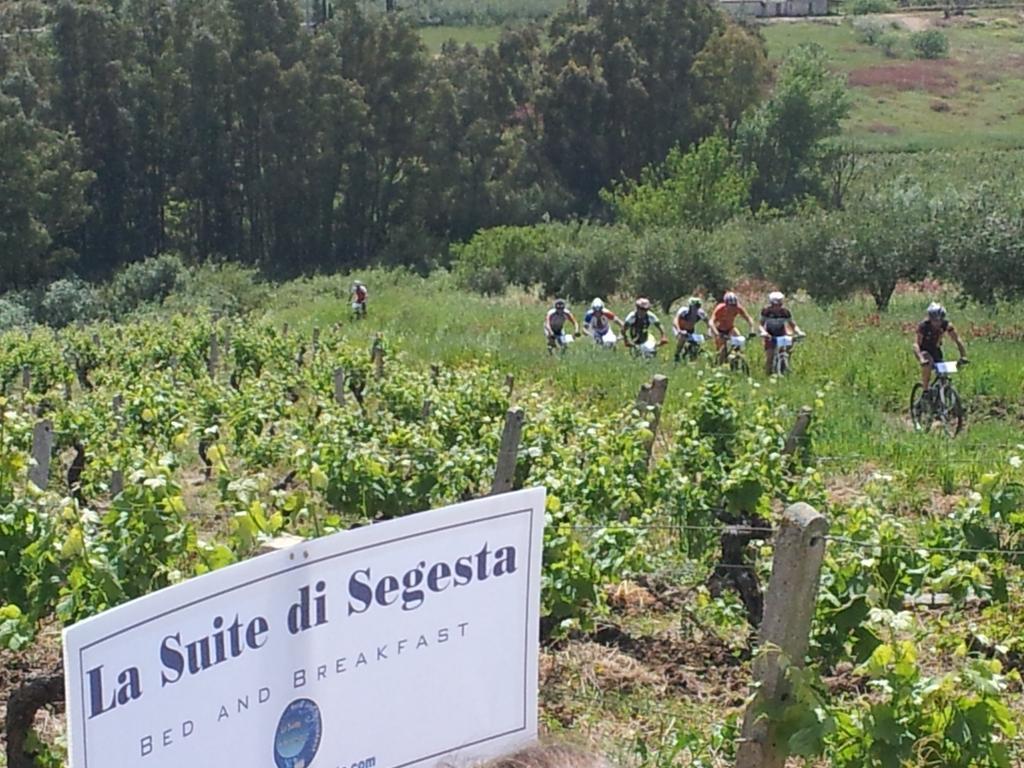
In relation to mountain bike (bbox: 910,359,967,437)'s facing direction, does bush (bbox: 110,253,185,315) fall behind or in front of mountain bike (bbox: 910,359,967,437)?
behind

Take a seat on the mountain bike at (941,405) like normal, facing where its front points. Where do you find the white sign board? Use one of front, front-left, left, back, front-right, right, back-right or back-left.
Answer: front-right

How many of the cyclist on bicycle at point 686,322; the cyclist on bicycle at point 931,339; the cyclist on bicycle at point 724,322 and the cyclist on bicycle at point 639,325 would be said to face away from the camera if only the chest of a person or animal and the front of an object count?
0

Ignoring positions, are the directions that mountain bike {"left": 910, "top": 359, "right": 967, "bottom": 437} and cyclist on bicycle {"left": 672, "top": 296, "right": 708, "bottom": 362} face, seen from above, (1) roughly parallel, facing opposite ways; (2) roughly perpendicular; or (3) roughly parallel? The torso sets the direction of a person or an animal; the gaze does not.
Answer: roughly parallel

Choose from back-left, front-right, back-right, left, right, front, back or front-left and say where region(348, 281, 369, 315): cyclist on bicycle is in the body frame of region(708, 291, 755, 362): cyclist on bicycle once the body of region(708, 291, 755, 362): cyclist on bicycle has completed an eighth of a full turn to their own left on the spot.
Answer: back-left

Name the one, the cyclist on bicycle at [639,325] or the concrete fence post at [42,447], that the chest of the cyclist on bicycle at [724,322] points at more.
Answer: the concrete fence post

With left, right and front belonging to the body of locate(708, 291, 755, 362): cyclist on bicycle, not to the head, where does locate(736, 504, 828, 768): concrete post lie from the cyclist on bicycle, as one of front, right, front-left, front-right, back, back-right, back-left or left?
front-right

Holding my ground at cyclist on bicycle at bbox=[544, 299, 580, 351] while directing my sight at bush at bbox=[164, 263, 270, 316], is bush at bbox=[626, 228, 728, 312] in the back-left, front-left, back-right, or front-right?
front-right

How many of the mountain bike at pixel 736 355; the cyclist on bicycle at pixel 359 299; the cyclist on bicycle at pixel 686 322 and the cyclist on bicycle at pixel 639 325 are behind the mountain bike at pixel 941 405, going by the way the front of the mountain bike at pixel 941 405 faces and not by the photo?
4

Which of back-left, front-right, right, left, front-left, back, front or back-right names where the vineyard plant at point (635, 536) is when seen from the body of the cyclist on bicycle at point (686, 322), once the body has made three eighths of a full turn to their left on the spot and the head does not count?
back

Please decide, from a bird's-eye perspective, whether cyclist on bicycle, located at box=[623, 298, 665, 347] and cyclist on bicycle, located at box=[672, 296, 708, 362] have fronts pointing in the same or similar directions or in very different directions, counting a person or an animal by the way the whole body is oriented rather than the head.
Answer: same or similar directions

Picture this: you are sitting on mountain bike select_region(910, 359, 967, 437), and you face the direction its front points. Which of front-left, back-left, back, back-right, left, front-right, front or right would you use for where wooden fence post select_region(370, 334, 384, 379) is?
back-right

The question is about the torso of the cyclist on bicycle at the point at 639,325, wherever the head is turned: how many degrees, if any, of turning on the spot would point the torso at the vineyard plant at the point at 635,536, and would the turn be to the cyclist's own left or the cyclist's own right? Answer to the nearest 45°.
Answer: approximately 45° to the cyclist's own right

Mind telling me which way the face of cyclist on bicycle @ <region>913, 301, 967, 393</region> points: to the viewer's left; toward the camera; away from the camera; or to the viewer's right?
toward the camera

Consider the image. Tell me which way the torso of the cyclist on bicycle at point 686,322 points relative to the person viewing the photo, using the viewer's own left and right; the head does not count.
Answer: facing the viewer and to the right of the viewer

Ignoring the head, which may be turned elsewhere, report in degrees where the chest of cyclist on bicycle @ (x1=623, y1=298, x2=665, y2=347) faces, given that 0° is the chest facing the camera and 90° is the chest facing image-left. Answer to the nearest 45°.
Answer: approximately 315°

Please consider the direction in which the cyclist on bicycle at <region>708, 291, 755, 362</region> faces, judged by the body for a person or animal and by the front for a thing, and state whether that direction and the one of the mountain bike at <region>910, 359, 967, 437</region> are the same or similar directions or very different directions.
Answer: same or similar directions
